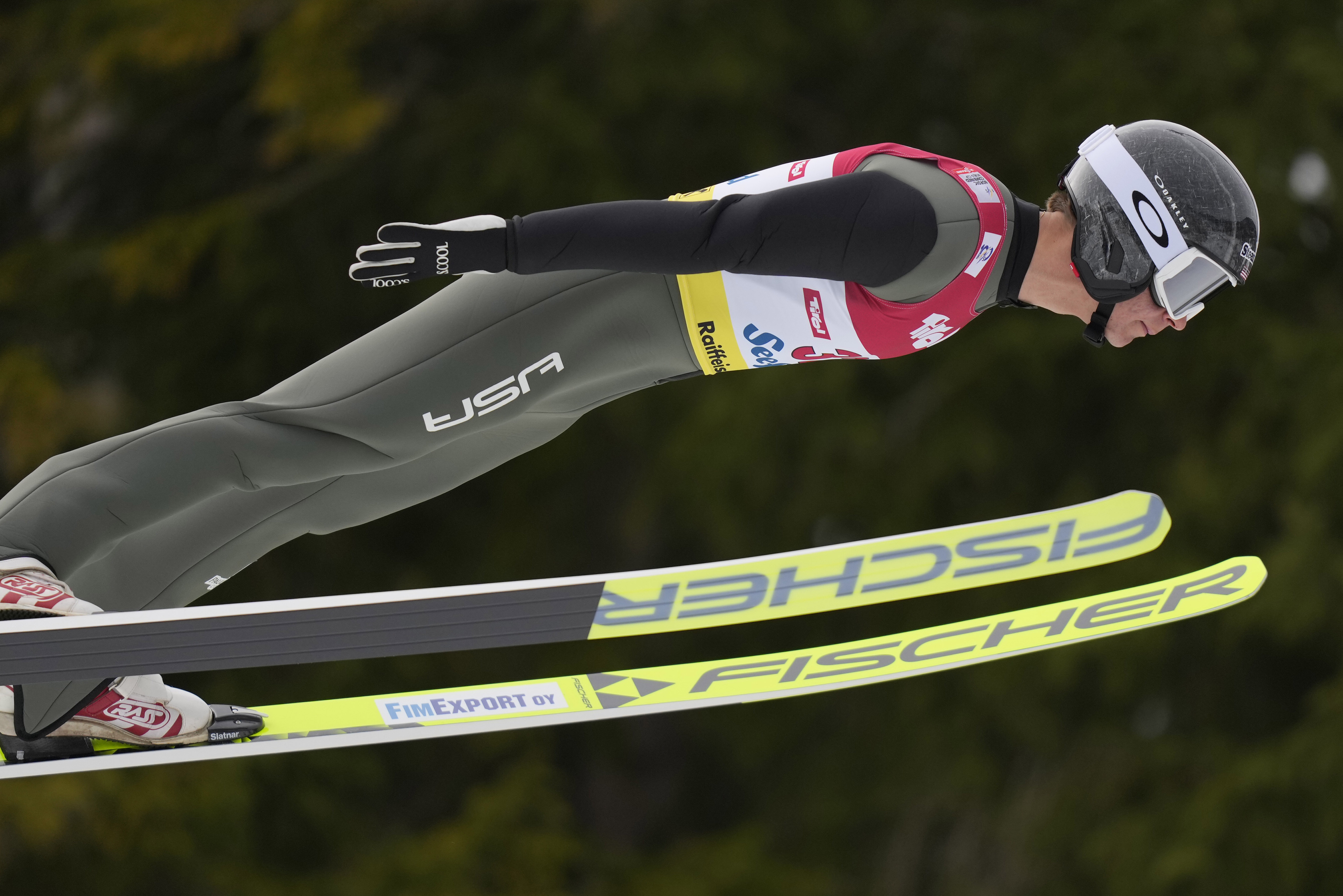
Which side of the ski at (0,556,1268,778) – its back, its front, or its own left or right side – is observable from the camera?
right
